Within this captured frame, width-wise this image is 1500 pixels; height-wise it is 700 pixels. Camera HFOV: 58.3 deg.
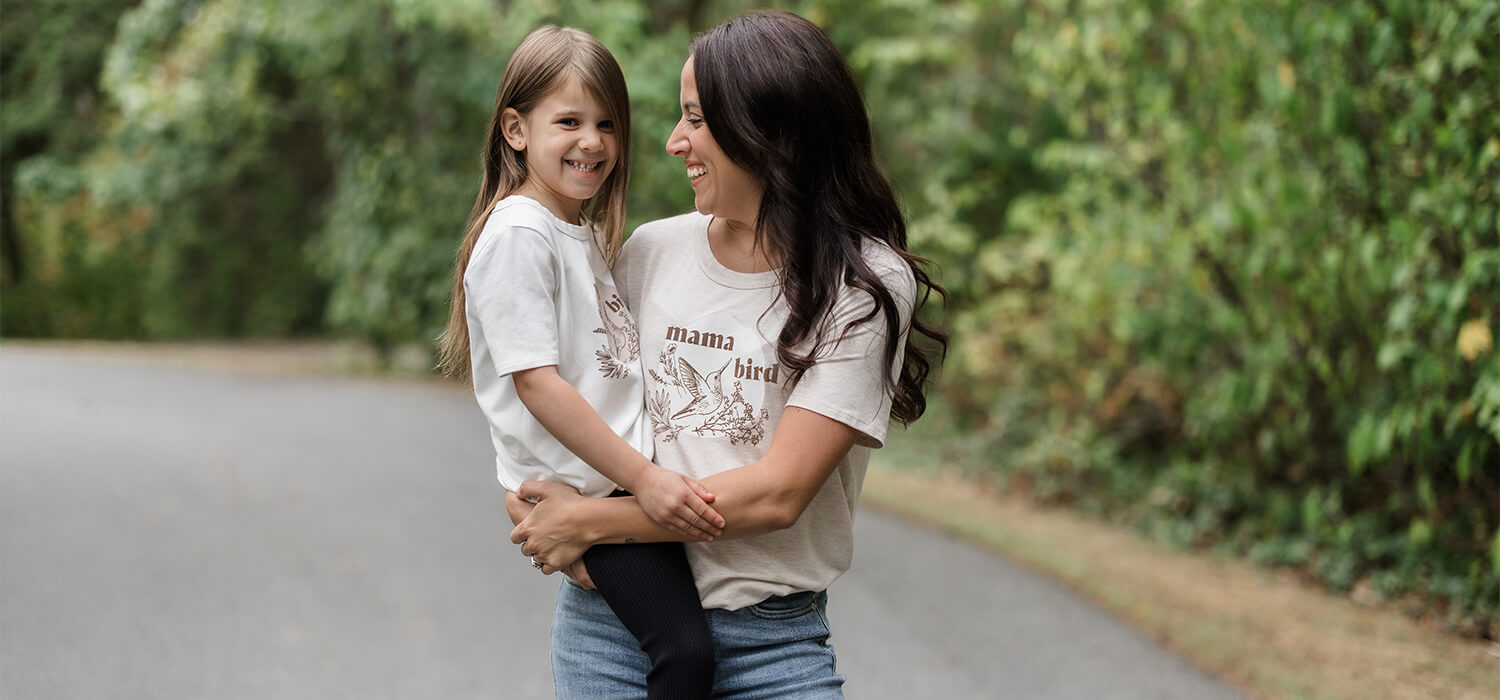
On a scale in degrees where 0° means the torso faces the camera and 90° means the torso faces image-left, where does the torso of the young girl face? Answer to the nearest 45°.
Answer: approximately 315°

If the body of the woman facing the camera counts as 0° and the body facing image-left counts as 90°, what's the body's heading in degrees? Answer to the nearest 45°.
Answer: approximately 45°

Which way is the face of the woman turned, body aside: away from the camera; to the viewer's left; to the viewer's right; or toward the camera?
to the viewer's left
